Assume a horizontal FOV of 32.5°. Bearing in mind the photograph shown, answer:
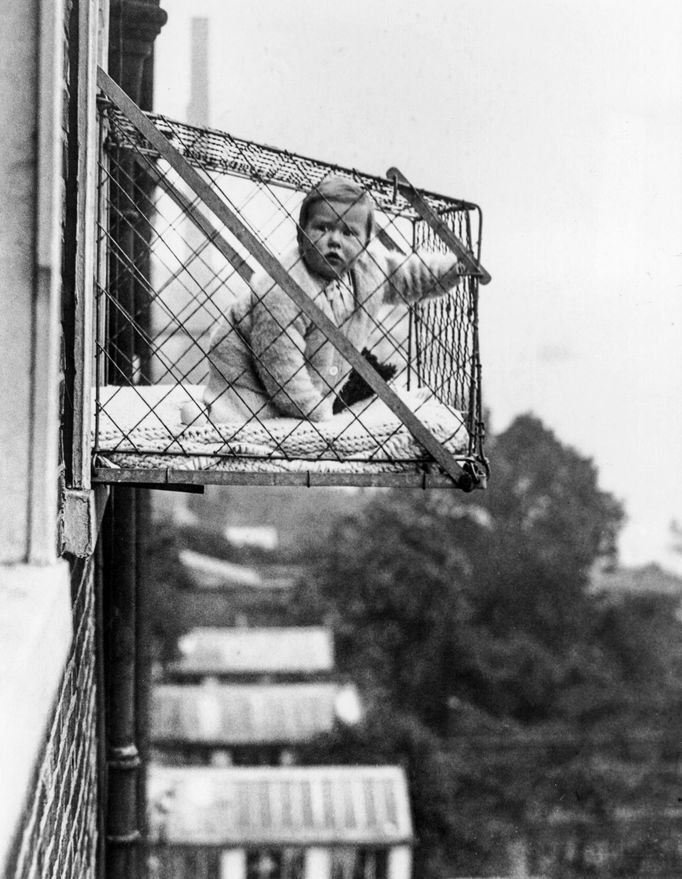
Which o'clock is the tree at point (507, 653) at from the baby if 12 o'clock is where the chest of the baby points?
The tree is roughly at 8 o'clock from the baby.

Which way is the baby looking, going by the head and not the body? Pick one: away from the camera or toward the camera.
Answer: toward the camera

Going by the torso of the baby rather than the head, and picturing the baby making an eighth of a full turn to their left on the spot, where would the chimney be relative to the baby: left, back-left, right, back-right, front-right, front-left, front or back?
left

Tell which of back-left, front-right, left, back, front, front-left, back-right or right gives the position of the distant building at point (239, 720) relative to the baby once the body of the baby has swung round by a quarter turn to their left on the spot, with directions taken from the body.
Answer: front-left

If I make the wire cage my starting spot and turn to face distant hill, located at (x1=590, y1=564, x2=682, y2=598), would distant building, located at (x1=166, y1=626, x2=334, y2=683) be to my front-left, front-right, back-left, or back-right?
front-left

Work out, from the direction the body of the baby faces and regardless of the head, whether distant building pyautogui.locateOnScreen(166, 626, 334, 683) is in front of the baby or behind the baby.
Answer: behind

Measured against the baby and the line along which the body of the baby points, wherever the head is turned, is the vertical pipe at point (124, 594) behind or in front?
behind

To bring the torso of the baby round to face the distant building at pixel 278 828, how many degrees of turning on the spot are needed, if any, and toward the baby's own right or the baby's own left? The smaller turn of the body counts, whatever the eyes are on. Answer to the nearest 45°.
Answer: approximately 135° to the baby's own left
